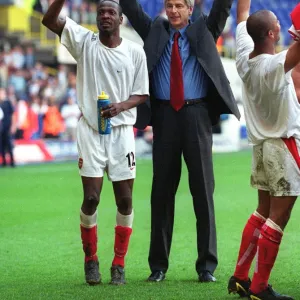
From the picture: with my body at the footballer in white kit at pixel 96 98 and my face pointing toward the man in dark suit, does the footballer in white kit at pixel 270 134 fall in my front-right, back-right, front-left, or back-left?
front-right

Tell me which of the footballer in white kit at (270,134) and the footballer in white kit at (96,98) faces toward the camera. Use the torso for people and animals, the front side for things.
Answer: the footballer in white kit at (96,98)

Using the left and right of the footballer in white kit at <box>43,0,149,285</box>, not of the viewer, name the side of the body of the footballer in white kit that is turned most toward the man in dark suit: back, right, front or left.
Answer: left

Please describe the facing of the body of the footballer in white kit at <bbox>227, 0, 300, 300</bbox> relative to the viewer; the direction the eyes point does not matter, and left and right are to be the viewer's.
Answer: facing away from the viewer and to the right of the viewer

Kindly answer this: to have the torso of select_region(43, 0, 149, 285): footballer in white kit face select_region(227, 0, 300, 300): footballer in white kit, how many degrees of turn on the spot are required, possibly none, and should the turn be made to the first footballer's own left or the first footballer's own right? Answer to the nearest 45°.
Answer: approximately 45° to the first footballer's own left

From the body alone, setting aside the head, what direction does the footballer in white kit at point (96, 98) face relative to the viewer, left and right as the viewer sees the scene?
facing the viewer

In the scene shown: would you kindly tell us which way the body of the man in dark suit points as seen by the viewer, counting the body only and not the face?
toward the camera

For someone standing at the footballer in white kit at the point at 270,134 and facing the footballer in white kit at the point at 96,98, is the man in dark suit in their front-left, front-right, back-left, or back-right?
front-right

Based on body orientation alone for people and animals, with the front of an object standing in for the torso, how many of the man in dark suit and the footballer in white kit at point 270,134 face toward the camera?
1

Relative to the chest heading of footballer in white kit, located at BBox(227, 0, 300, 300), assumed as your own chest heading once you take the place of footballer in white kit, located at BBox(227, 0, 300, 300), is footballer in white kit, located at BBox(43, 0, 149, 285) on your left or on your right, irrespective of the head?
on your left

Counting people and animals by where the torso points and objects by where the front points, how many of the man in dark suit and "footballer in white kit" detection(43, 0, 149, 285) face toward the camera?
2

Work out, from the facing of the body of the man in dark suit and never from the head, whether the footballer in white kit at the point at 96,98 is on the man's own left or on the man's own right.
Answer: on the man's own right

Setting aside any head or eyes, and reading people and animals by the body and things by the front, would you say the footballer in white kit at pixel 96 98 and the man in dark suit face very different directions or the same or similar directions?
same or similar directions
